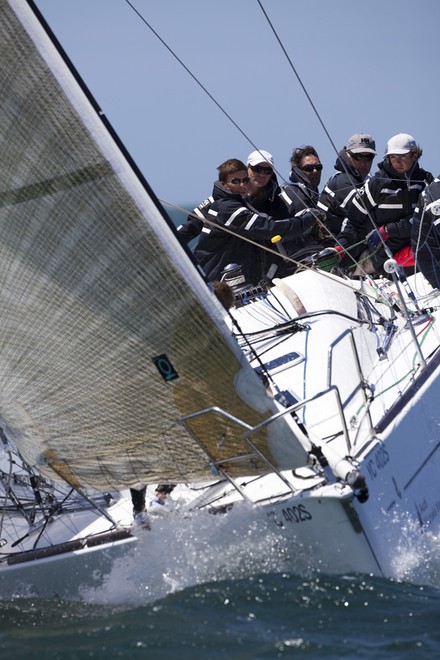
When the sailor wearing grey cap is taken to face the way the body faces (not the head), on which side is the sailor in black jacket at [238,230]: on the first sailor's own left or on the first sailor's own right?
on the first sailor's own right

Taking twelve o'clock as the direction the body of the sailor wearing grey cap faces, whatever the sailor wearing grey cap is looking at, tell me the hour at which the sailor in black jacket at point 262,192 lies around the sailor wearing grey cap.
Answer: The sailor in black jacket is roughly at 3 o'clock from the sailor wearing grey cap.

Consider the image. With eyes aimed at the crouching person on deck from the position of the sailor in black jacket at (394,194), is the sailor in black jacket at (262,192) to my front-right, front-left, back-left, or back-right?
front-right

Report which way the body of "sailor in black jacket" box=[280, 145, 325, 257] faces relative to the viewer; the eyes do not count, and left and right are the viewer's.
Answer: facing the viewer and to the right of the viewer

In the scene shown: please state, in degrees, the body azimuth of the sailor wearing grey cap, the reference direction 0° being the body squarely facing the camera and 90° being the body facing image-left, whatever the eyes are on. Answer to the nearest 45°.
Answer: approximately 315°

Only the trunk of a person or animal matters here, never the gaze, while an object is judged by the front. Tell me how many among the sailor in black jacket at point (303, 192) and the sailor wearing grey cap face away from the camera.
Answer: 0

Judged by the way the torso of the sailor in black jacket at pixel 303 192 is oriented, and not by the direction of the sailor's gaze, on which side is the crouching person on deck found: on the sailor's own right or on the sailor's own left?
on the sailor's own right

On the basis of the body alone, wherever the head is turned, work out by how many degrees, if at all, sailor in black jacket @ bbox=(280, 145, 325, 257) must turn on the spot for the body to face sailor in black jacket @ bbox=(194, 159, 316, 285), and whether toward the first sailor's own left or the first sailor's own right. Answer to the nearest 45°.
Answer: approximately 90° to the first sailor's own right
